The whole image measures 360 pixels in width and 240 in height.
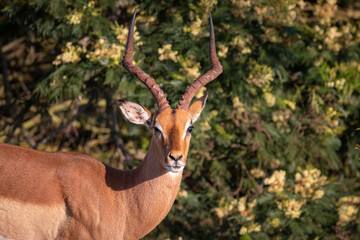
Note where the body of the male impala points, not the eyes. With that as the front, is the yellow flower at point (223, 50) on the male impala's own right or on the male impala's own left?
on the male impala's own left

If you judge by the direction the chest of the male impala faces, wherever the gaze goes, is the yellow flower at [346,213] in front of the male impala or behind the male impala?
in front

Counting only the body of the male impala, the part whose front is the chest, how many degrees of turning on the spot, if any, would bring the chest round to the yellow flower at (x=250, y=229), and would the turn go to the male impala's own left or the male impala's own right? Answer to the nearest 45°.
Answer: approximately 45° to the male impala's own left

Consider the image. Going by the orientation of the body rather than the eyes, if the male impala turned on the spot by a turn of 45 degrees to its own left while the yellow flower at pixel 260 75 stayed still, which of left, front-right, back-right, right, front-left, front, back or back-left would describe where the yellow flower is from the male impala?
front

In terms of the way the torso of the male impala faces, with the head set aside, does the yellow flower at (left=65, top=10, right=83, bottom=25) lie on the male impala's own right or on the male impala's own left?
on the male impala's own left

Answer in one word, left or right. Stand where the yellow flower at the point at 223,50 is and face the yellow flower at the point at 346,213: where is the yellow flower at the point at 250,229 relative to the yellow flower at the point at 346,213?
right

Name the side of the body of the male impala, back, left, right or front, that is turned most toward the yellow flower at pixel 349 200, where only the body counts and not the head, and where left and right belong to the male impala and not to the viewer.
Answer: front

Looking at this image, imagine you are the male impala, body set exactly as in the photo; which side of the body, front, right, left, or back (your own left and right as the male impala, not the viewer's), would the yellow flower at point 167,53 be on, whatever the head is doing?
left

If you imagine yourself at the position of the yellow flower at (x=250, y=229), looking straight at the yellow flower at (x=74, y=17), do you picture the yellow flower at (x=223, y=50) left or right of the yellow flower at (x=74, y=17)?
right

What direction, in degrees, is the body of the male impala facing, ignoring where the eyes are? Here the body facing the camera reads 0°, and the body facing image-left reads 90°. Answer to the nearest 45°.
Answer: approximately 270°

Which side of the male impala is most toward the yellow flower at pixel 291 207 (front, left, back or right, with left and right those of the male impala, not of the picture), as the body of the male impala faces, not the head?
front

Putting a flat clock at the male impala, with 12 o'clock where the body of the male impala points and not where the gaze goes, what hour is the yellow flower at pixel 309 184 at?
The yellow flower is roughly at 11 o'clock from the male impala.

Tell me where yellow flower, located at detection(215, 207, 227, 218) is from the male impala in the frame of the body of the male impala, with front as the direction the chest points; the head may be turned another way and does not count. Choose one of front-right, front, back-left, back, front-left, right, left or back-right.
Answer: front-left

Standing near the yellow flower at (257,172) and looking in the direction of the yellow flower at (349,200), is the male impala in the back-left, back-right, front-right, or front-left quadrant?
back-right
